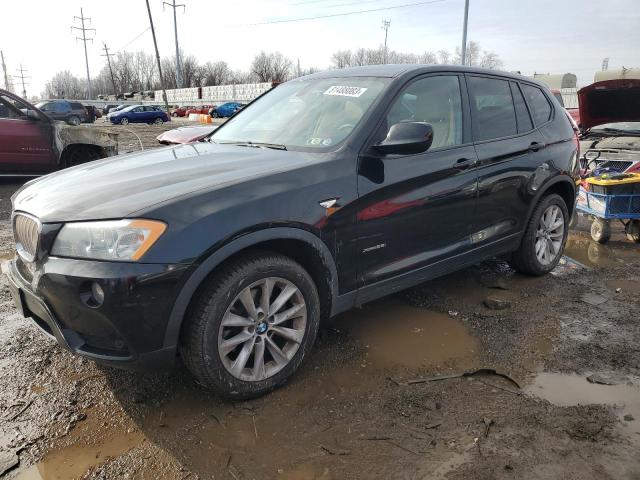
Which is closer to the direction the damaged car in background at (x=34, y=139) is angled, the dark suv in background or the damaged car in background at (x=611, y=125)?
the damaged car in background

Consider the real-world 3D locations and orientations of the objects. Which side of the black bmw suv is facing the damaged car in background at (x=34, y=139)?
right

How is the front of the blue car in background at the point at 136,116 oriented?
to the viewer's left

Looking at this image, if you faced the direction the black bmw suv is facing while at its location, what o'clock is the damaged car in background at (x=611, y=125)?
The damaged car in background is roughly at 6 o'clock from the black bmw suv.

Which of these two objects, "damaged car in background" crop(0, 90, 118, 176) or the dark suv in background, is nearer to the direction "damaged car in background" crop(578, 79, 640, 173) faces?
the damaged car in background

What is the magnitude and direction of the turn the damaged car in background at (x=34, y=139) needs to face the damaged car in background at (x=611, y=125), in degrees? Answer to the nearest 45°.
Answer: approximately 45° to its right

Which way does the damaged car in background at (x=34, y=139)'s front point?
to the viewer's right

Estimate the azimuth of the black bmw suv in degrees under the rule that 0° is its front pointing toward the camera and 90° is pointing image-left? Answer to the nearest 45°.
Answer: approximately 45°

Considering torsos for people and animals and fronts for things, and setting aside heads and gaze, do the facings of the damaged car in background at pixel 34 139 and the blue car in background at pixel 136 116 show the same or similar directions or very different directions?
very different directions

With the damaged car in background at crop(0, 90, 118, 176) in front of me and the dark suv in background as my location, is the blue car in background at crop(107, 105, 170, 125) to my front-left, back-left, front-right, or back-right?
back-left

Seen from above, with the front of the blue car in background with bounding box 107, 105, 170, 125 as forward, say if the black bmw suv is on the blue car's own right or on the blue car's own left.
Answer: on the blue car's own left
